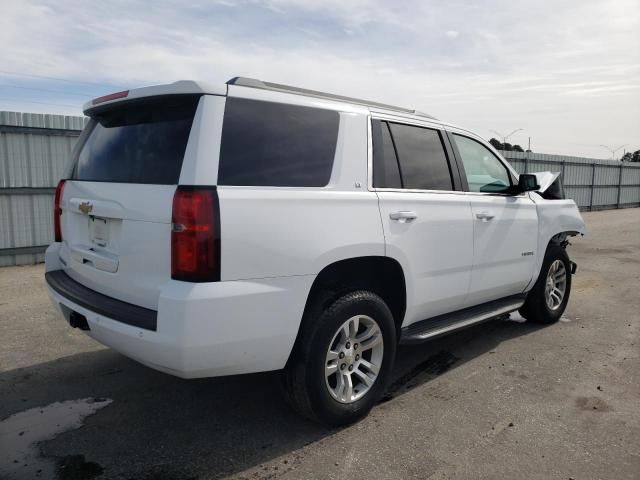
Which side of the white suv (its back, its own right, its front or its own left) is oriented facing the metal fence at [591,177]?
front

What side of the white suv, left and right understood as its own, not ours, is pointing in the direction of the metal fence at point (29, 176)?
left

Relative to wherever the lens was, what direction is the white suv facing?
facing away from the viewer and to the right of the viewer
